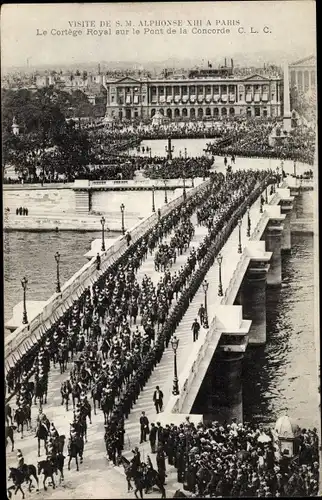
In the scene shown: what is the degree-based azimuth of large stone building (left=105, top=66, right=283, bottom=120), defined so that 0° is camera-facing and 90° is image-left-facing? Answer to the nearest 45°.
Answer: approximately 0°
